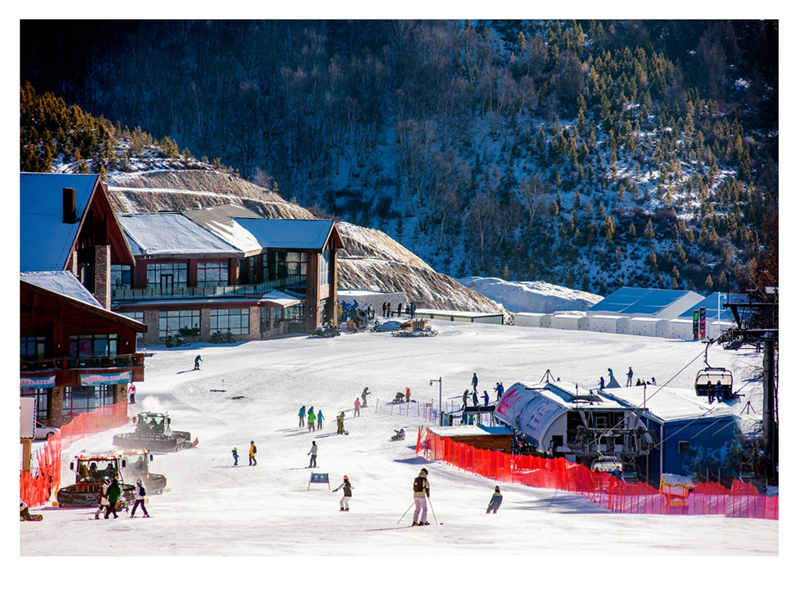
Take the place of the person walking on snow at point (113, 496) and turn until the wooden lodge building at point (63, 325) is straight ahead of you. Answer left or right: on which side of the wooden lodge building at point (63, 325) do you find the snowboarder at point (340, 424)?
right

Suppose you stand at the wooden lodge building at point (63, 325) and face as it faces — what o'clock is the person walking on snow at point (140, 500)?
The person walking on snow is roughly at 1 o'clock from the wooden lodge building.

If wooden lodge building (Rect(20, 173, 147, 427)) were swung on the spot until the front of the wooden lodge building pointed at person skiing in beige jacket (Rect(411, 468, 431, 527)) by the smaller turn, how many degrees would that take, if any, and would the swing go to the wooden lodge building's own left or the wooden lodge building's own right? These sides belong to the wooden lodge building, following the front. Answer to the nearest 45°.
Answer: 0° — it already faces them

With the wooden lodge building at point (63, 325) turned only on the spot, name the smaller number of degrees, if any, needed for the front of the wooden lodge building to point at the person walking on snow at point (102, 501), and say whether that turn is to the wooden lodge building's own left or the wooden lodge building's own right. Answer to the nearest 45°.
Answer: approximately 45° to the wooden lodge building's own right

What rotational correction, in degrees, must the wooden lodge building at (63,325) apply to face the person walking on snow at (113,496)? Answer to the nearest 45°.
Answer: approximately 45° to its right

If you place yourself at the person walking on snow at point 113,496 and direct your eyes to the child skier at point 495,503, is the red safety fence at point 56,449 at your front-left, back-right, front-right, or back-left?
back-left

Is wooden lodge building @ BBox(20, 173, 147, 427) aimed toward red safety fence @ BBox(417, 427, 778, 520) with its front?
yes

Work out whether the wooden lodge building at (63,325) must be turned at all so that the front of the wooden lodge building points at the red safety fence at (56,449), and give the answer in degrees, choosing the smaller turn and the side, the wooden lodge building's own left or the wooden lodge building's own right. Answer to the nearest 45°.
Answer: approximately 45° to the wooden lodge building's own right

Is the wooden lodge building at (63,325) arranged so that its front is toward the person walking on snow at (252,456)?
yes

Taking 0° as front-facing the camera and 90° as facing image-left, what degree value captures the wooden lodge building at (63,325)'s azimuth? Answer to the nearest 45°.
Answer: approximately 315°

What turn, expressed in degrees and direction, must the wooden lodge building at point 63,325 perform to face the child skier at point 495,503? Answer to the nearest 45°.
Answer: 0° — it already faces them

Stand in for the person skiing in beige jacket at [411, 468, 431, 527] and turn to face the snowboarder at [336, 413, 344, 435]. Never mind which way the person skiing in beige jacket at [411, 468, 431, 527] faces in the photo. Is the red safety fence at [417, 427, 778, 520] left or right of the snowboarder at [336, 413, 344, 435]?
right
